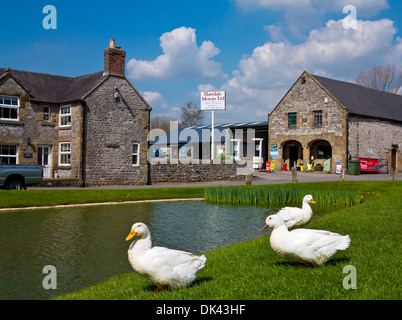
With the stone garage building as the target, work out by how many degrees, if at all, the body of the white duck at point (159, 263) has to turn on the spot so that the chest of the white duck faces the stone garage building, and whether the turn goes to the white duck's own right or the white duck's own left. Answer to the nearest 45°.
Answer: approximately 135° to the white duck's own right

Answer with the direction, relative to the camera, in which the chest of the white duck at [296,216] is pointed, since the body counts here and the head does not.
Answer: to the viewer's right

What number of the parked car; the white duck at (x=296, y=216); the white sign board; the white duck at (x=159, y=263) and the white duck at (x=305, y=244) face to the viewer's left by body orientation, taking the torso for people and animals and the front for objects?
3

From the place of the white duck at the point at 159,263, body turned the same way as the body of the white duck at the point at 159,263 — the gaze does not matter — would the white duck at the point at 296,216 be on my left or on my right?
on my right

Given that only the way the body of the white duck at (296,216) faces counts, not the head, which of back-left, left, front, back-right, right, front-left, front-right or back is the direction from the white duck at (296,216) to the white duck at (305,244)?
right

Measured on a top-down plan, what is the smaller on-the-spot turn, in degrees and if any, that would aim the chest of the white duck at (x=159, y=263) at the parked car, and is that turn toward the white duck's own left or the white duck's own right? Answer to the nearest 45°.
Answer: approximately 45° to the white duck's own right

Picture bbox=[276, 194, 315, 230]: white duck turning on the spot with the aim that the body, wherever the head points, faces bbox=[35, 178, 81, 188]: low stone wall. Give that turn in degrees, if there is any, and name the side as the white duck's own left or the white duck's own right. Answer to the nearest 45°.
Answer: approximately 135° to the white duck's own left

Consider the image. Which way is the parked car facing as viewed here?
to the viewer's left

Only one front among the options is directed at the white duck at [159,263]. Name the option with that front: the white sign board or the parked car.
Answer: the white sign board
